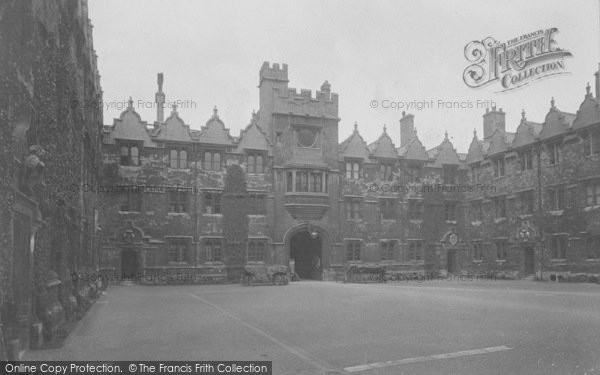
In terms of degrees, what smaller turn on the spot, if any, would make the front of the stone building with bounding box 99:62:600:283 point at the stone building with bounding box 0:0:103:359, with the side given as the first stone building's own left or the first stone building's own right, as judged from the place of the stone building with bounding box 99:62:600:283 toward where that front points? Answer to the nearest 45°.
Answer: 0° — it already faces it

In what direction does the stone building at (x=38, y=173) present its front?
to the viewer's right

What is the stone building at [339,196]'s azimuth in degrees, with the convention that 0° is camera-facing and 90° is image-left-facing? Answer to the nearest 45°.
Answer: approximately 0°

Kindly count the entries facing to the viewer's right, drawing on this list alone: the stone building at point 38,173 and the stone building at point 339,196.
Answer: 1

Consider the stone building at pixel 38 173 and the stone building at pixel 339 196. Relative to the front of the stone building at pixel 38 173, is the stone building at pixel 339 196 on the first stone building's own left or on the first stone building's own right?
on the first stone building's own left
